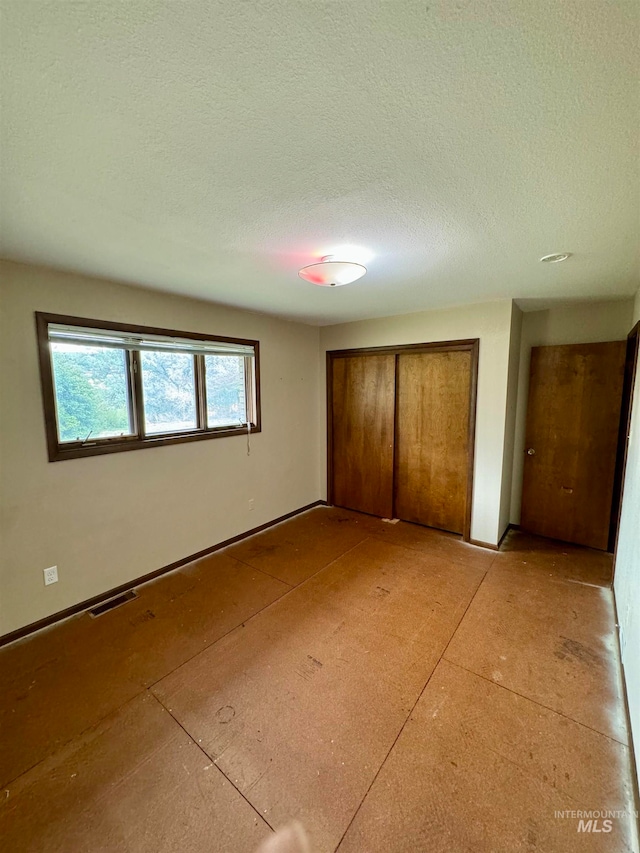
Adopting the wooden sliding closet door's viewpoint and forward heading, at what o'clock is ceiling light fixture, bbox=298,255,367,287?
The ceiling light fixture is roughly at 11 o'clock from the wooden sliding closet door.

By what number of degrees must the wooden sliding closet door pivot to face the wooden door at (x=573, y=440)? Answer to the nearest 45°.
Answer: approximately 135° to its left

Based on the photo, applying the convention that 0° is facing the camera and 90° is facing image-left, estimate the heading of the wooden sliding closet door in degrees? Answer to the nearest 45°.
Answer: approximately 45°

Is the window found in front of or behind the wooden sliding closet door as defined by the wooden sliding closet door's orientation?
in front

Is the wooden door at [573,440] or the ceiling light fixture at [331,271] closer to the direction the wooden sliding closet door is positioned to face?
the ceiling light fixture

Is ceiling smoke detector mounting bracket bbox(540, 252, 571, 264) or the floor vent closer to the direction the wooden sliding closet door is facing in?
the floor vent

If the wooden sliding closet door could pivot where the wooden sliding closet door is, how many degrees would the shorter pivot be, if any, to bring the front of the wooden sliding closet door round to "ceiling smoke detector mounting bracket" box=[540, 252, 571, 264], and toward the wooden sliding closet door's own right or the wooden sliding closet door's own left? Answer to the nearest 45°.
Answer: approximately 90° to the wooden sliding closet door's own left

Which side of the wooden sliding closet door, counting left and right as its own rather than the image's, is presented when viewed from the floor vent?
front

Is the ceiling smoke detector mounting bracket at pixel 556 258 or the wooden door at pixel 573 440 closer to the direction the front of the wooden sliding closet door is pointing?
the ceiling smoke detector mounting bracket

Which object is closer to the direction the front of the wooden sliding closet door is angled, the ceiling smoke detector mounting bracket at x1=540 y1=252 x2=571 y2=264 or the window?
the window
